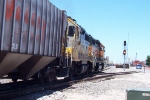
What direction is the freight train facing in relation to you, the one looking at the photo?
facing away from the viewer and to the right of the viewer
